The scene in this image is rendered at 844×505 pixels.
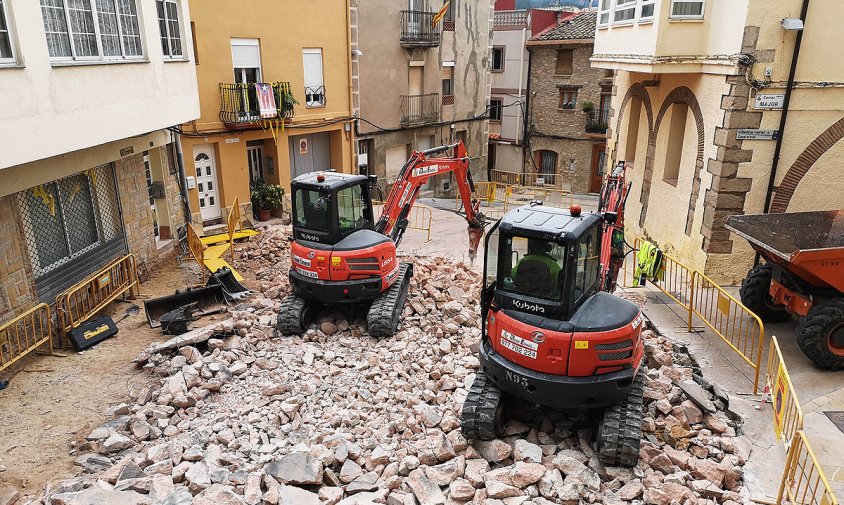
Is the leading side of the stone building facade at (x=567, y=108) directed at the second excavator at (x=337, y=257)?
yes

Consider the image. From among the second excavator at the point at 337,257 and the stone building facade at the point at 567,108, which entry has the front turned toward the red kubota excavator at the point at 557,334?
the stone building facade

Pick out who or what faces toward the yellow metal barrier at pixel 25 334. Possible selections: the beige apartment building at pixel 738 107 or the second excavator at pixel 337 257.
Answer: the beige apartment building

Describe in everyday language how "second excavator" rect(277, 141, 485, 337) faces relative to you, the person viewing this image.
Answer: facing away from the viewer and to the right of the viewer

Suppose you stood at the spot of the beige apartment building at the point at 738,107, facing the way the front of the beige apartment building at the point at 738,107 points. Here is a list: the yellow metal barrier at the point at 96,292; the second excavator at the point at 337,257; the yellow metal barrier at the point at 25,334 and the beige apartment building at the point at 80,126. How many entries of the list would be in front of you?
4

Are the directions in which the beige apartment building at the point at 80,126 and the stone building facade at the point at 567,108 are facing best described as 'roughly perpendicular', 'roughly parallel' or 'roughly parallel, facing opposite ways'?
roughly perpendicular

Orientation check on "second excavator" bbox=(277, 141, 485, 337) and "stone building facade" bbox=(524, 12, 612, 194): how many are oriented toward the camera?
1

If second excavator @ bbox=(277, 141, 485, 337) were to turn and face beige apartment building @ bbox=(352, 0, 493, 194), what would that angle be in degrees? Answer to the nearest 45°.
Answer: approximately 45° to its left

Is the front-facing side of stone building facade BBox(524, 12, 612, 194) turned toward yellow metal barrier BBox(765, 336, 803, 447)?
yes

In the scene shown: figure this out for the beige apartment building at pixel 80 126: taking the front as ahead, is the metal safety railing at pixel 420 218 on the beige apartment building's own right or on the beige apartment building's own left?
on the beige apartment building's own left

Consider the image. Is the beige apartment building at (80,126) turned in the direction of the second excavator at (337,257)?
yes

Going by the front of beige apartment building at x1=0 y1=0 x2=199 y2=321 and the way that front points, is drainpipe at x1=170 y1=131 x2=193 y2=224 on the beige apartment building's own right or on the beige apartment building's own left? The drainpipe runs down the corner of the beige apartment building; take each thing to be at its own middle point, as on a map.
on the beige apartment building's own left

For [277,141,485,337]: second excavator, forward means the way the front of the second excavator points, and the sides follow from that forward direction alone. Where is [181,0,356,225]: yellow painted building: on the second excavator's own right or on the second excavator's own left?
on the second excavator's own left
